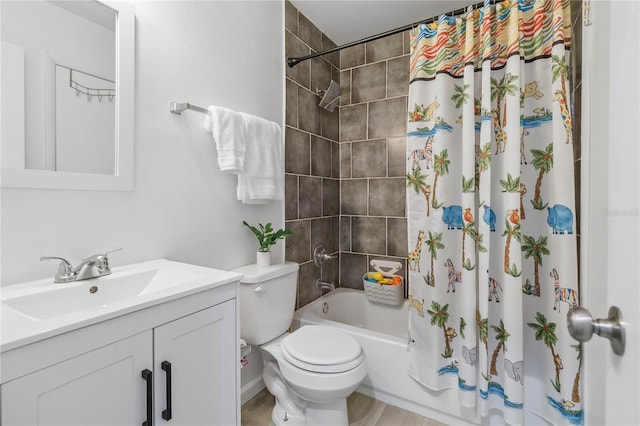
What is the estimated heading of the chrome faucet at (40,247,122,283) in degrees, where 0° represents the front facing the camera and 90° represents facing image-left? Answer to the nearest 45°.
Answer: approximately 315°

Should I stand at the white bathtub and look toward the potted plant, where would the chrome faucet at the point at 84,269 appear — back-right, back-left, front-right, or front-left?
front-left

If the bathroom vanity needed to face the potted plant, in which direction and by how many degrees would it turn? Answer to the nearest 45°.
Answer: approximately 90° to its left

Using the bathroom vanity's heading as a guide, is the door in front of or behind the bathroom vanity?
in front

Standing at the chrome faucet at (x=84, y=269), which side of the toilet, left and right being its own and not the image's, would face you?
right

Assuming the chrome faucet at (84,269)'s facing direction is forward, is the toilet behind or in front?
in front

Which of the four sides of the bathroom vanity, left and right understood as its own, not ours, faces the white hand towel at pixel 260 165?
left

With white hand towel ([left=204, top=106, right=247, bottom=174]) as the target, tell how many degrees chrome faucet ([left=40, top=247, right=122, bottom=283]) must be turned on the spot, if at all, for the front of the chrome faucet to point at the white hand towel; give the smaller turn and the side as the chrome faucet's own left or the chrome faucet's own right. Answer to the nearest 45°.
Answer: approximately 45° to the chrome faucet's own left

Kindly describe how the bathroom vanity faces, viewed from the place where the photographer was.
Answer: facing the viewer and to the right of the viewer

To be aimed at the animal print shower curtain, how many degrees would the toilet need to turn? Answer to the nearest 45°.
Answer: approximately 45° to its left

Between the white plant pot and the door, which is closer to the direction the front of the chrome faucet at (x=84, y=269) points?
the door

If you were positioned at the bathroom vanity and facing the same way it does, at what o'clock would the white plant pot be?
The white plant pot is roughly at 9 o'clock from the bathroom vanity.
